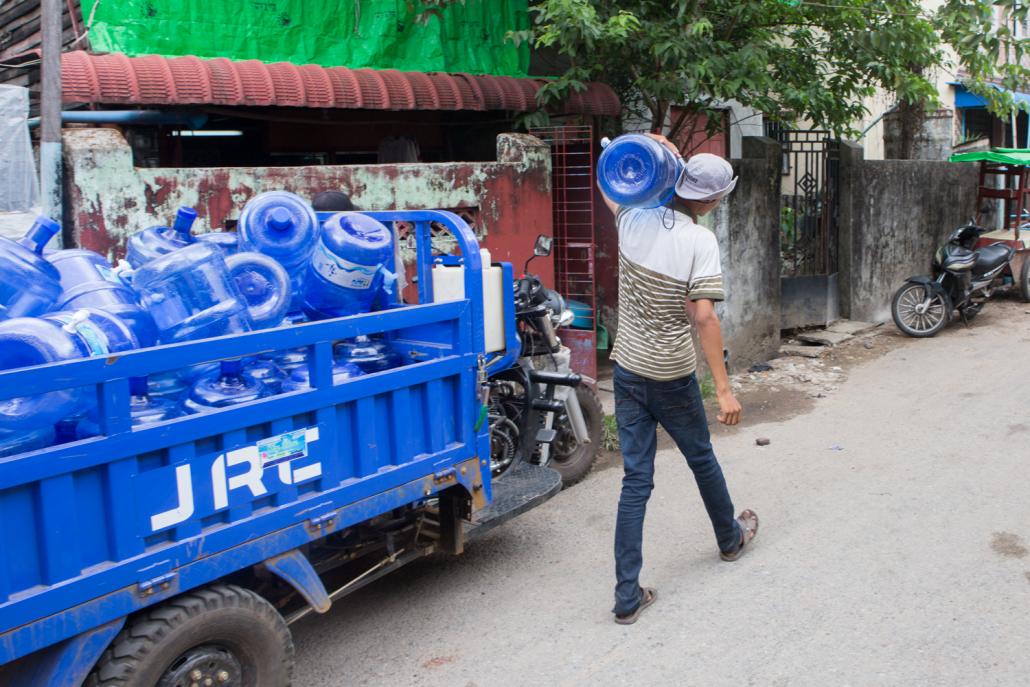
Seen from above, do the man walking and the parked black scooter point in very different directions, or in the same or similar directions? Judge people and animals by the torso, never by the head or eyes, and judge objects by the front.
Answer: very different directions

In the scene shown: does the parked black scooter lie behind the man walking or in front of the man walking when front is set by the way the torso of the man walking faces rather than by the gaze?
in front

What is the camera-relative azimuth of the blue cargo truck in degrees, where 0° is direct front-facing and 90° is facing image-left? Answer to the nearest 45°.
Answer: approximately 225°

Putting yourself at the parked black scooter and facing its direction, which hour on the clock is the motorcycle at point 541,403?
The motorcycle is roughly at 11 o'clock from the parked black scooter.

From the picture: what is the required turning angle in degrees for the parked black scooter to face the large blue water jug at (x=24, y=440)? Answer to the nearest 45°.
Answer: approximately 45° to its left

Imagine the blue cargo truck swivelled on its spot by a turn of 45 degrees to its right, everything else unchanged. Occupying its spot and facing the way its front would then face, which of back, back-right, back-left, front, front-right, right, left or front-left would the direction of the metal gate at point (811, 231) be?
front-left

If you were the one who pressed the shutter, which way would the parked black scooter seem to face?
facing the viewer and to the left of the viewer

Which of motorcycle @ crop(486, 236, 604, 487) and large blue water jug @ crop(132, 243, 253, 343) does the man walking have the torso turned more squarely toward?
the motorcycle

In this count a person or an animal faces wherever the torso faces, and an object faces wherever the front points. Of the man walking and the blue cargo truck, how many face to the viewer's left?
0

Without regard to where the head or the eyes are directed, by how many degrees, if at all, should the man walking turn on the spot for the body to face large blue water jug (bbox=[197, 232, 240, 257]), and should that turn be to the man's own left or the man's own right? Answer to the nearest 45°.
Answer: approximately 135° to the man's own left

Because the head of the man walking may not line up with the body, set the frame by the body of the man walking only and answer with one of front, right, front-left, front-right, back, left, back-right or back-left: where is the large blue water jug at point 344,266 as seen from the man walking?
back-left

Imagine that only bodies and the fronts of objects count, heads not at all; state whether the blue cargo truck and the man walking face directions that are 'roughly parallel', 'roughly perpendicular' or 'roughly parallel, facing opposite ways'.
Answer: roughly parallel

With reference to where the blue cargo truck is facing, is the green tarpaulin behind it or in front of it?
in front

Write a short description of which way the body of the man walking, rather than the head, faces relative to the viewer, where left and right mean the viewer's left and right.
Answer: facing away from the viewer and to the right of the viewer
